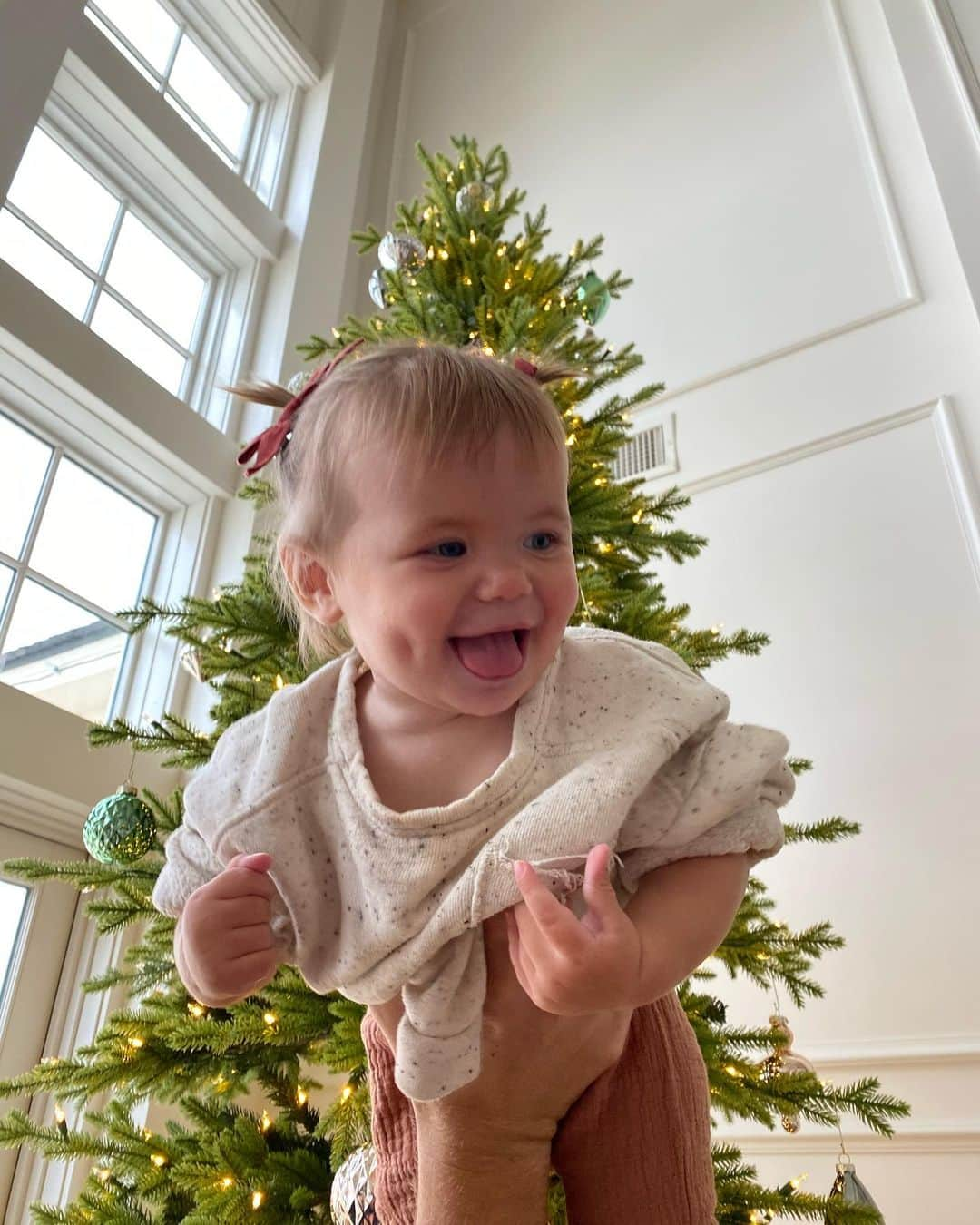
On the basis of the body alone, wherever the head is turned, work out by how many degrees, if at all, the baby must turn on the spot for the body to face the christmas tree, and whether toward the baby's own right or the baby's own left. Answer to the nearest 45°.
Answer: approximately 180°

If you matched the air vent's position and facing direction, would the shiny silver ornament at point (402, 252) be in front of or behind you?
in front

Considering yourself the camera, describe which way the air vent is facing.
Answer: facing the viewer and to the left of the viewer

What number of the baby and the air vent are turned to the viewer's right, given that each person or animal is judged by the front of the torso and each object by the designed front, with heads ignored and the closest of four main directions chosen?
0

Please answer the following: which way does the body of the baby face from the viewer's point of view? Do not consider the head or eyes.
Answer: toward the camera

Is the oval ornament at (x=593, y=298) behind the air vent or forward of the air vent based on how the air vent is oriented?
forward

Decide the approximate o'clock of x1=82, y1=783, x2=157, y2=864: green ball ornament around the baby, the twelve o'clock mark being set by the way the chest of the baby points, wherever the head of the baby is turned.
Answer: The green ball ornament is roughly at 5 o'clock from the baby.

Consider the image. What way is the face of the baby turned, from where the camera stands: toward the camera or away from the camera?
toward the camera

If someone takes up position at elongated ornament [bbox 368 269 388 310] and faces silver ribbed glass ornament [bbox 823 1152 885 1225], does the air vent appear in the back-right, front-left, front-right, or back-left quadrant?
front-left
